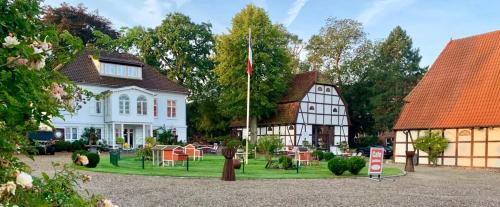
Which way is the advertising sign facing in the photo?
toward the camera

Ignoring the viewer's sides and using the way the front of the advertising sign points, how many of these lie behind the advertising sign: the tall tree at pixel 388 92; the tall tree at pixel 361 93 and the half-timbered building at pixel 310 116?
3

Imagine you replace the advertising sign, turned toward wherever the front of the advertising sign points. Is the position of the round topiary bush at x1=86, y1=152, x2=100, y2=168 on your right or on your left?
on your right

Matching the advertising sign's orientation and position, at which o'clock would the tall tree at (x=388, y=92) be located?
The tall tree is roughly at 6 o'clock from the advertising sign.

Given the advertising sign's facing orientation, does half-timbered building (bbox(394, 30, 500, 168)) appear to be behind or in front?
behind

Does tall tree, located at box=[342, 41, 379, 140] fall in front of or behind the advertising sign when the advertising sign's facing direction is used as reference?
behind
